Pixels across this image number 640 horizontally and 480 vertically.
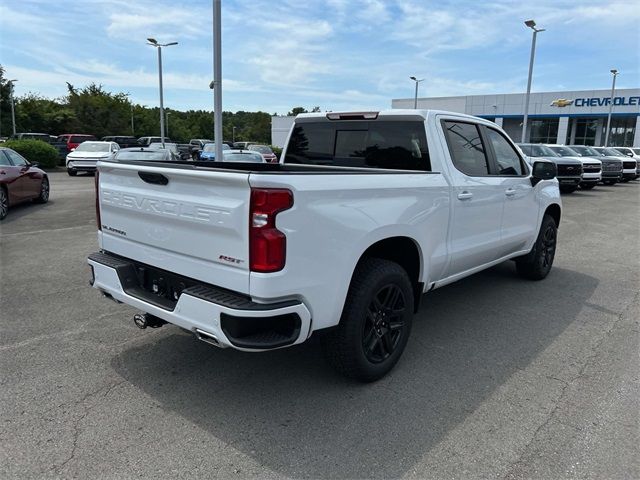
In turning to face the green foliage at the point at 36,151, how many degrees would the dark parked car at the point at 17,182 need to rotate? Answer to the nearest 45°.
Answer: approximately 45° to its left

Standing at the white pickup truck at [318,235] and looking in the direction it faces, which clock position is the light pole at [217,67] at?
The light pole is roughly at 10 o'clock from the white pickup truck.

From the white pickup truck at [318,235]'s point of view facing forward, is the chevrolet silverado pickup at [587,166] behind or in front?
in front

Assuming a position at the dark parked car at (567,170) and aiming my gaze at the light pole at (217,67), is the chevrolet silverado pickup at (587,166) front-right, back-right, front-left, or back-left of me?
back-right

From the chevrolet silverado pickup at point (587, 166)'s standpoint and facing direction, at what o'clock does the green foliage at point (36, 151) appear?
The green foliage is roughly at 4 o'clock from the chevrolet silverado pickup.

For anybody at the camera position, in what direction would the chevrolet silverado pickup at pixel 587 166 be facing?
facing the viewer and to the right of the viewer

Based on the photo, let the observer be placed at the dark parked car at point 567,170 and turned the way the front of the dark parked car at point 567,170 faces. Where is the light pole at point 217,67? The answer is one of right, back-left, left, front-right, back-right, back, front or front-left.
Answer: right

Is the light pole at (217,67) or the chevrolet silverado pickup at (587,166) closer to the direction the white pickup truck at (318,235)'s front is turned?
the chevrolet silverado pickup

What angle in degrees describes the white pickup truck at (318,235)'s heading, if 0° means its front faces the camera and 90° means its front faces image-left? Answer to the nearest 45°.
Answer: approximately 225°

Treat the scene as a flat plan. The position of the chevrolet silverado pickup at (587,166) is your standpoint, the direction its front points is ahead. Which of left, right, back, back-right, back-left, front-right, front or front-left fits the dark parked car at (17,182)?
right

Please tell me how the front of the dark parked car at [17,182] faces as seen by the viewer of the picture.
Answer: facing away from the viewer and to the right of the viewer

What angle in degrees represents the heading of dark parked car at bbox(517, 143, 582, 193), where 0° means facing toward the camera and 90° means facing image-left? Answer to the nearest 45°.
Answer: approximately 315°

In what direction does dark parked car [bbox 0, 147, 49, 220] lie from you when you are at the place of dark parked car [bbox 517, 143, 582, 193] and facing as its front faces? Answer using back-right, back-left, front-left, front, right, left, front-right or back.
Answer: right

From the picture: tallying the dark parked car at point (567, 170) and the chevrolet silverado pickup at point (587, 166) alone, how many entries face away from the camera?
0

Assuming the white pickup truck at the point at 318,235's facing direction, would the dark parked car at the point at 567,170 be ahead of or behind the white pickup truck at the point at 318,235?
ahead
